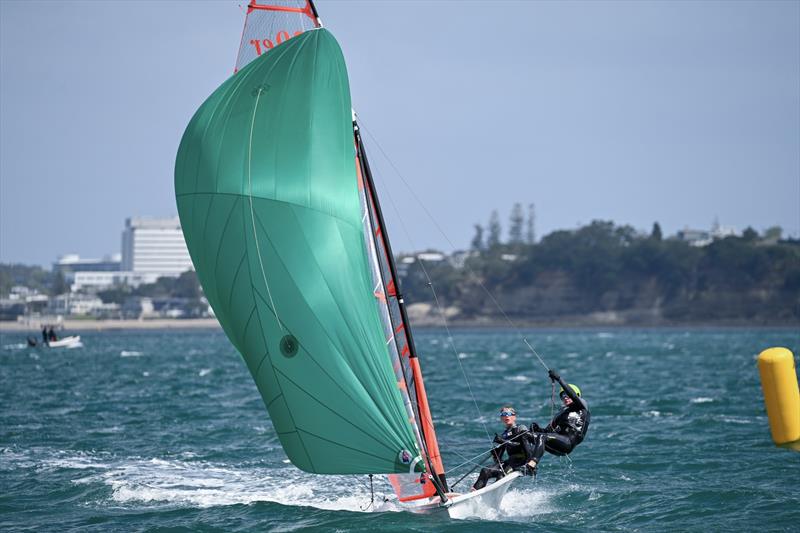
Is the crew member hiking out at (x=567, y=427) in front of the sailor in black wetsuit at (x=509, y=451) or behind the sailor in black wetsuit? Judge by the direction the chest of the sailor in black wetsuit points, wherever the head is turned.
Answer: behind

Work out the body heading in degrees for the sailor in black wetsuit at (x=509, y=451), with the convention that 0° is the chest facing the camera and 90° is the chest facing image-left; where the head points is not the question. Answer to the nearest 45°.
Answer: approximately 45°

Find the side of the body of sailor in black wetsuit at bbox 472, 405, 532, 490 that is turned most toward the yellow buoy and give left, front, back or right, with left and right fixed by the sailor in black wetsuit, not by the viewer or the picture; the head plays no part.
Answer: left
